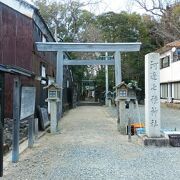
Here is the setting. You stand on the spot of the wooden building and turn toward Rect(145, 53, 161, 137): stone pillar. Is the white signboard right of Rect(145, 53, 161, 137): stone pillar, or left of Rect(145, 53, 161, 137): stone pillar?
right

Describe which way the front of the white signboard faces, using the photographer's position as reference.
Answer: facing the viewer and to the right of the viewer

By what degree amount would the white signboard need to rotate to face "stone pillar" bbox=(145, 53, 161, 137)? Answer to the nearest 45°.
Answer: approximately 45° to its left

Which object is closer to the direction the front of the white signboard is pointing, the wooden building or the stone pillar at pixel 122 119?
the stone pillar

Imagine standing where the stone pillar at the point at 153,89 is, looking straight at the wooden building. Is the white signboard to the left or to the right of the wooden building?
left

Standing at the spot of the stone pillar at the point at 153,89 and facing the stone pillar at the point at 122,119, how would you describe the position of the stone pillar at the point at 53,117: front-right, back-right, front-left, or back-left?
front-left

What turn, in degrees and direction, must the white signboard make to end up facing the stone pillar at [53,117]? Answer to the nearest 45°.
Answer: approximately 135° to its left

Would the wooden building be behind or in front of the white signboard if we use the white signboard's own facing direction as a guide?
behind

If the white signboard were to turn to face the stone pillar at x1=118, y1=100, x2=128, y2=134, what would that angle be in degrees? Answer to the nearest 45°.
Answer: approximately 90° to its left
